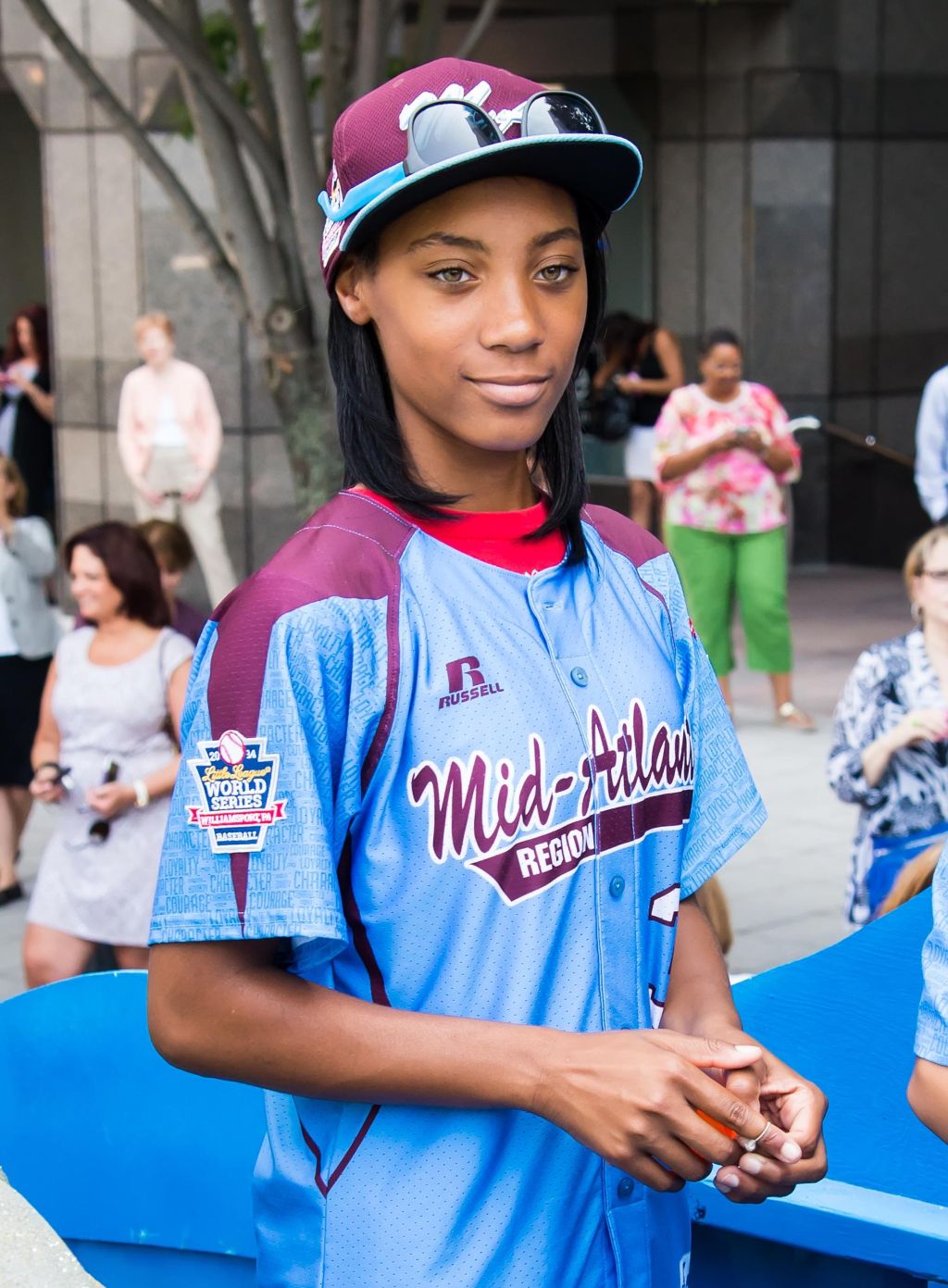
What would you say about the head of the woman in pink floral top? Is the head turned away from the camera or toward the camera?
toward the camera

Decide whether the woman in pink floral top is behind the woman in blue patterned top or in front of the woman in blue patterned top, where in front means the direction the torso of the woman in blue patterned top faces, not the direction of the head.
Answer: behind

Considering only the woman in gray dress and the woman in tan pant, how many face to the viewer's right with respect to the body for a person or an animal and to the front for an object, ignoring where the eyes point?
0

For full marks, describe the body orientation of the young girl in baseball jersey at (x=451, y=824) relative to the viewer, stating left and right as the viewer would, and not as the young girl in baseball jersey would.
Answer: facing the viewer and to the right of the viewer

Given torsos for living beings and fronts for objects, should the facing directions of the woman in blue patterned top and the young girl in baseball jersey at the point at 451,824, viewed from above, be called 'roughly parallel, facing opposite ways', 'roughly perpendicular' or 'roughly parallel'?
roughly parallel

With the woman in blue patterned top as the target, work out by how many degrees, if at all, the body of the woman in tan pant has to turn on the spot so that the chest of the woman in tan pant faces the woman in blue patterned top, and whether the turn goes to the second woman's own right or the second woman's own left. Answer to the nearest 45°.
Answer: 0° — they already face them

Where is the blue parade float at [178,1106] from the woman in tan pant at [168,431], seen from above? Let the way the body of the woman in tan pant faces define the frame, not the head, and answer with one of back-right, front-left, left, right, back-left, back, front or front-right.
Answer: front

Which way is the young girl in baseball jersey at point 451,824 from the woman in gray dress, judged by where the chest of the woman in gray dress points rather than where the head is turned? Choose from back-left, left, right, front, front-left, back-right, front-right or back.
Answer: front-left

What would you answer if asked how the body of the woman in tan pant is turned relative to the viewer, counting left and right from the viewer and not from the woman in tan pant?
facing the viewer

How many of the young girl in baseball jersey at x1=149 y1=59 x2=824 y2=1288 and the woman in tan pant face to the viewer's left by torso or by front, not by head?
0

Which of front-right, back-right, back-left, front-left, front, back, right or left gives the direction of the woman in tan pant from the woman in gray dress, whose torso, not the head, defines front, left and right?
back-right

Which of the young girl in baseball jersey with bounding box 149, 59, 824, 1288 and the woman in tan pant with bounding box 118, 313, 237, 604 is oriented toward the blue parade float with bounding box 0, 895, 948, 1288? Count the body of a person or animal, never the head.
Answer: the woman in tan pant

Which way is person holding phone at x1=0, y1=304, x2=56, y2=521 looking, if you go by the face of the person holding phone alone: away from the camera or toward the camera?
toward the camera
